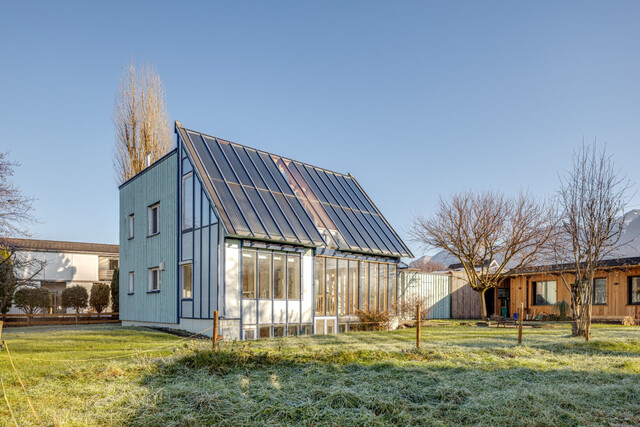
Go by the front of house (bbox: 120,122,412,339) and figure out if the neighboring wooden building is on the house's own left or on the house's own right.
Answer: on the house's own left

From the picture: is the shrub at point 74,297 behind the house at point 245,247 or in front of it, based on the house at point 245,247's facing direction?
behind

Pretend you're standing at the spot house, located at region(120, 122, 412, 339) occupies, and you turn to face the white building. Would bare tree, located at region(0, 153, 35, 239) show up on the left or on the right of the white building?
left

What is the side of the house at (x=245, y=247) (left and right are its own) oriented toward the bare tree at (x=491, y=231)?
left

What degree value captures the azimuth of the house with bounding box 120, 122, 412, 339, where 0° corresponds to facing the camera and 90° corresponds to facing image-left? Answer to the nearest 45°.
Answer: approximately 315°

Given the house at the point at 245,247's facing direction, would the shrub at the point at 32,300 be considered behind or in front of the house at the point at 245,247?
behind
